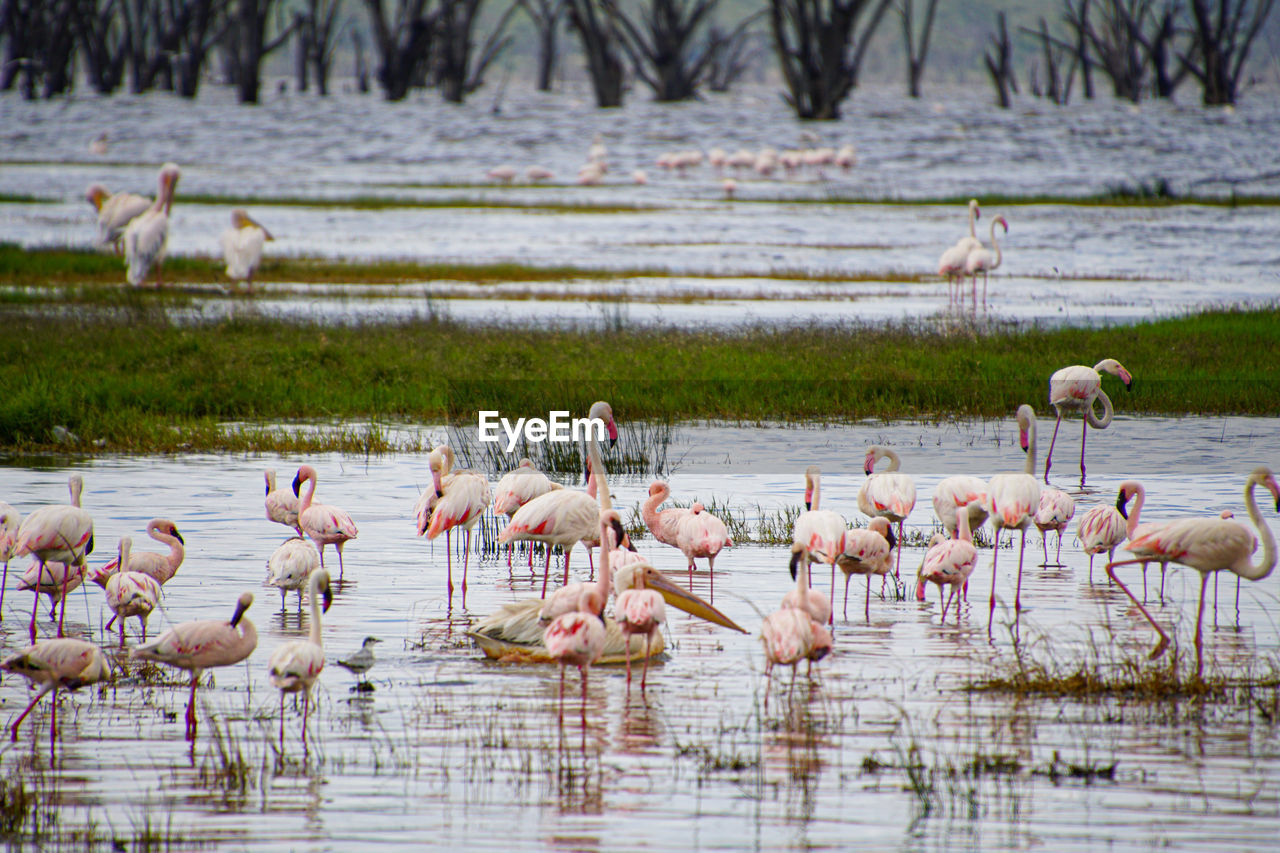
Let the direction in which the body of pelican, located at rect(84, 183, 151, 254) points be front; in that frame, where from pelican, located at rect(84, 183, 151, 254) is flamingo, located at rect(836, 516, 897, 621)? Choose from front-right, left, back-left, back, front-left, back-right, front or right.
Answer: left

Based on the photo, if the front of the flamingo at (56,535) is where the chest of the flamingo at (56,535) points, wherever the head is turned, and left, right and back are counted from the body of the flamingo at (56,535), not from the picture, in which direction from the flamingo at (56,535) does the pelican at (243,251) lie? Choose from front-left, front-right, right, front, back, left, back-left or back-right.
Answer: front-left

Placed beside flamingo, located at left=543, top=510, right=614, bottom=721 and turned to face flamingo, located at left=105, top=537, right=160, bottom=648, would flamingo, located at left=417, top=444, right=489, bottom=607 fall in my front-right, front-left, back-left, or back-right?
front-right

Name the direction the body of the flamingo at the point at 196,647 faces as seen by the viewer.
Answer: to the viewer's right

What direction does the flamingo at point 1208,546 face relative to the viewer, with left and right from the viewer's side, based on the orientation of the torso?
facing to the right of the viewer

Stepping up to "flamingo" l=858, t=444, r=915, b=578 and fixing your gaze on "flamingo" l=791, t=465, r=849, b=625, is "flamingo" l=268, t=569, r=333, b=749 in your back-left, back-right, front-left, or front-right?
front-right

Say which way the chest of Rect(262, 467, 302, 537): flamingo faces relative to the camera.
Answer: to the viewer's left

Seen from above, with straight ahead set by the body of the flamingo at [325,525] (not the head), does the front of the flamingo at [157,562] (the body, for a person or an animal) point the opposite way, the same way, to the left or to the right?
the opposite way

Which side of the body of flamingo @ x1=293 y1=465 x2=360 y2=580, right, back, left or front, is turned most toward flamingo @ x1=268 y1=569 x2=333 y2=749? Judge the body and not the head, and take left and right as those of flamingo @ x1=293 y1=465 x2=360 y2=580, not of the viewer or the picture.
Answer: left

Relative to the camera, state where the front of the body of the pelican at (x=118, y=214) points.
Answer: to the viewer's left

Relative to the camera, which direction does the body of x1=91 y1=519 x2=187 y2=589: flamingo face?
to the viewer's right

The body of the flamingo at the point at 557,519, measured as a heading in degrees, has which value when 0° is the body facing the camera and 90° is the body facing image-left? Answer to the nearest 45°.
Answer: approximately 270°

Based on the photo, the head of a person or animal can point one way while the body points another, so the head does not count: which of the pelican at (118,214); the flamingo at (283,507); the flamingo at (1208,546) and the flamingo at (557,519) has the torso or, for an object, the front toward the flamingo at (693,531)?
the flamingo at (557,519)

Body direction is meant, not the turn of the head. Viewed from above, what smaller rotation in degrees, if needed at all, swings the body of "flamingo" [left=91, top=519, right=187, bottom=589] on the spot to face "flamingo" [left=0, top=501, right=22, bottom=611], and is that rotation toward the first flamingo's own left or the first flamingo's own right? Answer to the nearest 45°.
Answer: approximately 180°

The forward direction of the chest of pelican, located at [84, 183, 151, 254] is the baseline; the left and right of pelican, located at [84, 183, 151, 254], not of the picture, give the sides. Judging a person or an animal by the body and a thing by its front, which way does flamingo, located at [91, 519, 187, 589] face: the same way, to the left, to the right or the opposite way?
the opposite way
